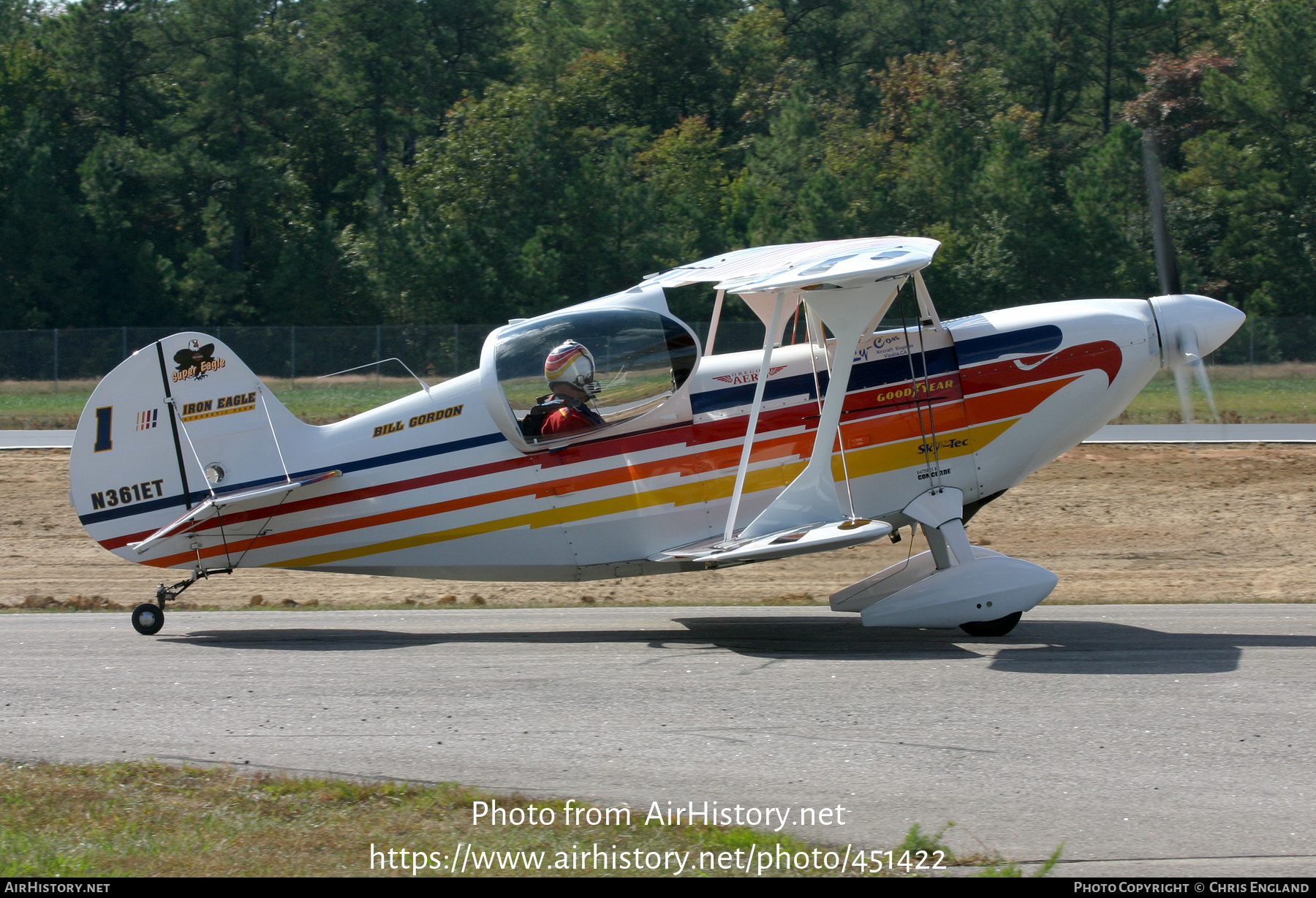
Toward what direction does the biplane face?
to the viewer's right

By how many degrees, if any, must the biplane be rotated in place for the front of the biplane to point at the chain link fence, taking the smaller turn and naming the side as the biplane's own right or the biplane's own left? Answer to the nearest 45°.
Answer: approximately 90° to the biplane's own left

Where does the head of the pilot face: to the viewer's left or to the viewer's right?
to the viewer's right

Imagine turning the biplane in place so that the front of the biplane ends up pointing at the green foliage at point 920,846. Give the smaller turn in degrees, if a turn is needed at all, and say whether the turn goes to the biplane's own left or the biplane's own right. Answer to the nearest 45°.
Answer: approximately 90° to the biplane's own right

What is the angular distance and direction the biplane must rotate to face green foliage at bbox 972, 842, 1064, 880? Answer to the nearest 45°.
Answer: approximately 90° to its right
